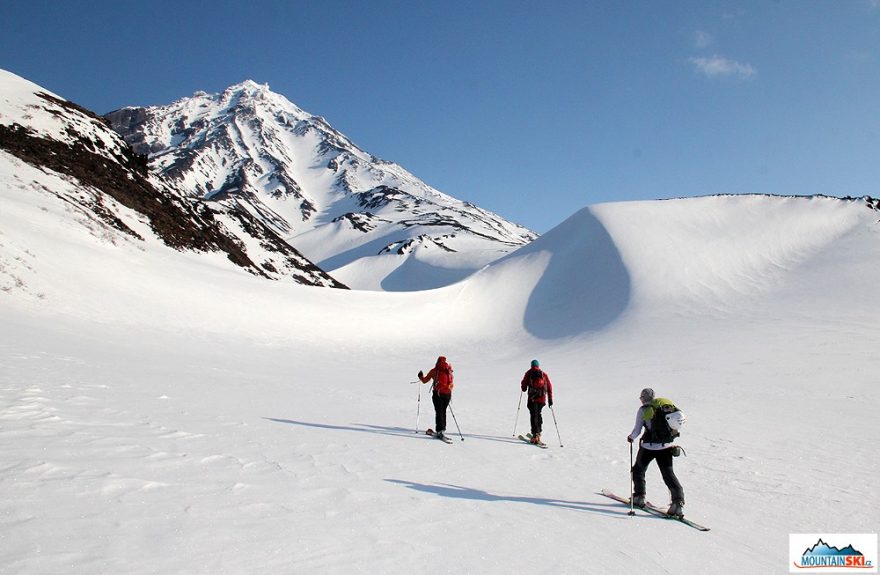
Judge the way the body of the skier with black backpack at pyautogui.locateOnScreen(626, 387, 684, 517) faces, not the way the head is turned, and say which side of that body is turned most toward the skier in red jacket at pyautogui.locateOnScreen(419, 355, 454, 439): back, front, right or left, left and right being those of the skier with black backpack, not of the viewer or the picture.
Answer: front

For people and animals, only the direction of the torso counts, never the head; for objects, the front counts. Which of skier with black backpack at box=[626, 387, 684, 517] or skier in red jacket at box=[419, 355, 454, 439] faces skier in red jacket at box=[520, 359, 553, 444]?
skier with black backpack at box=[626, 387, 684, 517]

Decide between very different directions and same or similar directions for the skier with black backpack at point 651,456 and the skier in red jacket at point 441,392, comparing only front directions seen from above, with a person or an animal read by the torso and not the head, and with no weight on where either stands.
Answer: same or similar directions

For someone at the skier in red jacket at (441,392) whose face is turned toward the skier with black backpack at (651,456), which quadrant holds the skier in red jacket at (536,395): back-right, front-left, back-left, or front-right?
front-left

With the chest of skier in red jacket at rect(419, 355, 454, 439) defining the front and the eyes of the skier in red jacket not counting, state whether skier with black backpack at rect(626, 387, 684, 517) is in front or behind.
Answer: behind

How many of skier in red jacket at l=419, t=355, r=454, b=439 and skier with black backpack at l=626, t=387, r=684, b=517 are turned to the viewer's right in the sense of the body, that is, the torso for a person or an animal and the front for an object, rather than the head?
0

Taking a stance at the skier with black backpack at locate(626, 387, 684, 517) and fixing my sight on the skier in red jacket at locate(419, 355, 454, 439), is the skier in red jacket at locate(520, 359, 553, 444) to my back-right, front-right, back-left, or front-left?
front-right

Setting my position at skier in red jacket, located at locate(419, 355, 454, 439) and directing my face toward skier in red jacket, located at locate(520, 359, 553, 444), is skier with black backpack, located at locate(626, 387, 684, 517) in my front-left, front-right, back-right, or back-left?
front-right

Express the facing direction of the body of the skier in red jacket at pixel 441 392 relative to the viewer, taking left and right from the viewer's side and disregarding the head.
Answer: facing away from the viewer and to the left of the viewer

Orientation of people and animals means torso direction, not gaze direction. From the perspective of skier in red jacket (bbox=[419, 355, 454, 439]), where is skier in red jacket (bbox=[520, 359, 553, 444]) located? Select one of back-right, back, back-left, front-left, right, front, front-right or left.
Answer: back-right

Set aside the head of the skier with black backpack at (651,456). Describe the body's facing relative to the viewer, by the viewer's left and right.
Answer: facing away from the viewer and to the left of the viewer

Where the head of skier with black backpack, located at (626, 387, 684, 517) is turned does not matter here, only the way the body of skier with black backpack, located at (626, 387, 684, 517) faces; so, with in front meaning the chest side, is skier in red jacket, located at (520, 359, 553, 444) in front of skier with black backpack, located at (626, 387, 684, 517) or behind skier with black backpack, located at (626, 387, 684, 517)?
in front
